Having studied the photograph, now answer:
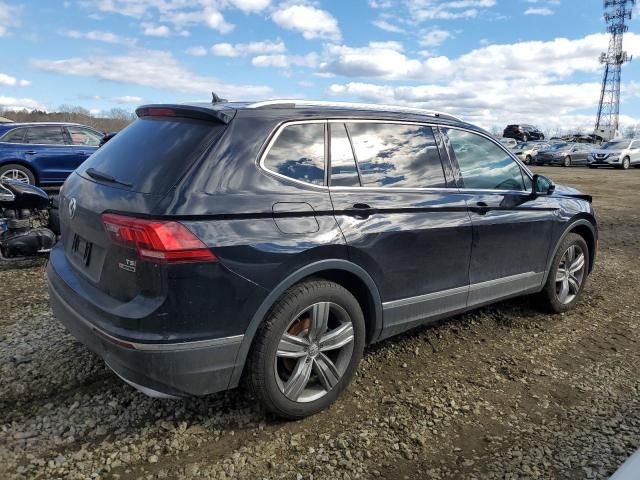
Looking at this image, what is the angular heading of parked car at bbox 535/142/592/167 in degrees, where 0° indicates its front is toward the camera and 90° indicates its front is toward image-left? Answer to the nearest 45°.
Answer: approximately 45°

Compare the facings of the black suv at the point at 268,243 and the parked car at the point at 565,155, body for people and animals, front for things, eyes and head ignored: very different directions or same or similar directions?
very different directions

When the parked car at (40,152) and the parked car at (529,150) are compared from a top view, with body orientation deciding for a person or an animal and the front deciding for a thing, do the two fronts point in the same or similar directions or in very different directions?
very different directions

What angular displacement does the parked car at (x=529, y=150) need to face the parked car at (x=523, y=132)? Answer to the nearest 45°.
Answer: approximately 135° to its right

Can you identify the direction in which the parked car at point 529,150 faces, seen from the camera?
facing the viewer and to the left of the viewer

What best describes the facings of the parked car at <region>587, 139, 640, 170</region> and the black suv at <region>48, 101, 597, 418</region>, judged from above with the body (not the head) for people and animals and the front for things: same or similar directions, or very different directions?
very different directions

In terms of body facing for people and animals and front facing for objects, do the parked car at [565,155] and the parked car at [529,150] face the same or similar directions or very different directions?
same or similar directions

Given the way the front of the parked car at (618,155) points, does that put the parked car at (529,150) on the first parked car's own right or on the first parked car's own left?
on the first parked car's own right

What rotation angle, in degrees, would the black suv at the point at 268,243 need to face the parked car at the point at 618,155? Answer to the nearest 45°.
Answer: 0° — it already faces it

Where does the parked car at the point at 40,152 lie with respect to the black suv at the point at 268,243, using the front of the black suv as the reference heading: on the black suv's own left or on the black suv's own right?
on the black suv's own left
